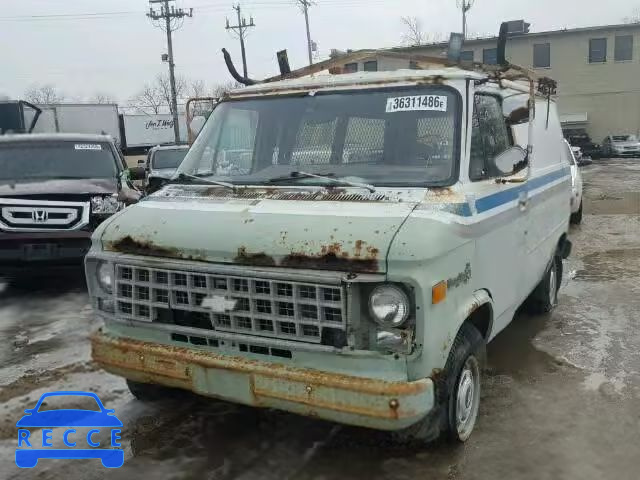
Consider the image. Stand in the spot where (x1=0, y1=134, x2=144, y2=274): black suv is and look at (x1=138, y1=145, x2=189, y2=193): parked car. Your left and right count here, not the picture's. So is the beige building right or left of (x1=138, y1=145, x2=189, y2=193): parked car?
right

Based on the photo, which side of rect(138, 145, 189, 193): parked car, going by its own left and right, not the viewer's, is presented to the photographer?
front

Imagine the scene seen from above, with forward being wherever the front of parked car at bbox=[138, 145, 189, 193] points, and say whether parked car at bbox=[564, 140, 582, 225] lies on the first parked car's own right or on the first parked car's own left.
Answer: on the first parked car's own left

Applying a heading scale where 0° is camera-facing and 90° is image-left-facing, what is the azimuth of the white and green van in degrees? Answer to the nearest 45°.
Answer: approximately 45°

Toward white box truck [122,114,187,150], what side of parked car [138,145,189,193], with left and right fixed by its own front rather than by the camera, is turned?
back

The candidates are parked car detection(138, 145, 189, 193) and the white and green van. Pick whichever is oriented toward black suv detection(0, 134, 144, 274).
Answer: the parked car

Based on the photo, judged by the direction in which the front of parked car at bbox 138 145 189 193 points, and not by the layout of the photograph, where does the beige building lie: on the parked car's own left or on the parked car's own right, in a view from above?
on the parked car's own left

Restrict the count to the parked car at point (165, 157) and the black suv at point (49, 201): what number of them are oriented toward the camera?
2

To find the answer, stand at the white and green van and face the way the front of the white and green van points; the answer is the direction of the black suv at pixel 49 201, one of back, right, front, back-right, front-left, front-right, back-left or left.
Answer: right

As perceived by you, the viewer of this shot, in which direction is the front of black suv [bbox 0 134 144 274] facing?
facing the viewer

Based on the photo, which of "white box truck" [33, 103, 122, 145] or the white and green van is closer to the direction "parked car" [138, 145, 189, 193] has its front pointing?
the white and green van

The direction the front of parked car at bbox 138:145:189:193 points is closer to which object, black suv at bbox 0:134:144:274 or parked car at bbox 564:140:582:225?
the black suv

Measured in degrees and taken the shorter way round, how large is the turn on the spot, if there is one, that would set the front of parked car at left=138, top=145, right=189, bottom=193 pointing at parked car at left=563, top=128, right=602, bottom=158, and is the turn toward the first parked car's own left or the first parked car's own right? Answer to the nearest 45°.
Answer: approximately 135° to the first parked car's own left

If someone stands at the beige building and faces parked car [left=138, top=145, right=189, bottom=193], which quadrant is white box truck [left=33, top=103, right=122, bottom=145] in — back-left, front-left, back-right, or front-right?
front-right

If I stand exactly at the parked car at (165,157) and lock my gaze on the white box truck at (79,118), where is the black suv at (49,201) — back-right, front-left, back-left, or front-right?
back-left

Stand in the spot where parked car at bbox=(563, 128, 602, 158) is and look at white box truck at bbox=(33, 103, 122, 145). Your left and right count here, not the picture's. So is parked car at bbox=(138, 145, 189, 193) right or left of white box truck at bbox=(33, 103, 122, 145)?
left
